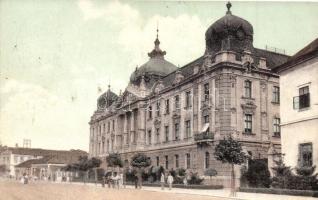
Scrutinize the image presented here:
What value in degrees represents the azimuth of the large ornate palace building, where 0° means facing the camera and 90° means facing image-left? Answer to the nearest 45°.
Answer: approximately 45°

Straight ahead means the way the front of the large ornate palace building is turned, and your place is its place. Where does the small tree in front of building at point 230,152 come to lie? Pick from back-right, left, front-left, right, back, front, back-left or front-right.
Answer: front-left

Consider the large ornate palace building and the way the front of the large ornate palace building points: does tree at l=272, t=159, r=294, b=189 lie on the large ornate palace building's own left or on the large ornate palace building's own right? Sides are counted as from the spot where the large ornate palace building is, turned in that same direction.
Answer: on the large ornate palace building's own left

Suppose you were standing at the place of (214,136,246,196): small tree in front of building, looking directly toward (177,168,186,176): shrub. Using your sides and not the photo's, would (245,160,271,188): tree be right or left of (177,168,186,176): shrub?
right

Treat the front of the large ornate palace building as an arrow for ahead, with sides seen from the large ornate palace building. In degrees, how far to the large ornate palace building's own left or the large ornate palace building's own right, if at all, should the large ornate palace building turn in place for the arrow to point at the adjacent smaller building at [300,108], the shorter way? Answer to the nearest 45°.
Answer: approximately 45° to the large ornate palace building's own left

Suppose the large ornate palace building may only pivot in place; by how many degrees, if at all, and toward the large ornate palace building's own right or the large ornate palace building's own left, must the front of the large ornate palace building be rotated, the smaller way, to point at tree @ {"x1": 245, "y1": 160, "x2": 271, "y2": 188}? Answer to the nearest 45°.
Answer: approximately 45° to the large ornate palace building's own left

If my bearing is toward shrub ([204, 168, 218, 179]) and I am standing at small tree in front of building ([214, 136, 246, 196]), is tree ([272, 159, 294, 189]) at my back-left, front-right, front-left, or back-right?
front-right

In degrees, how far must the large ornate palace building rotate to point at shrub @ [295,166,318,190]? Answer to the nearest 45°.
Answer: approximately 45° to its left
